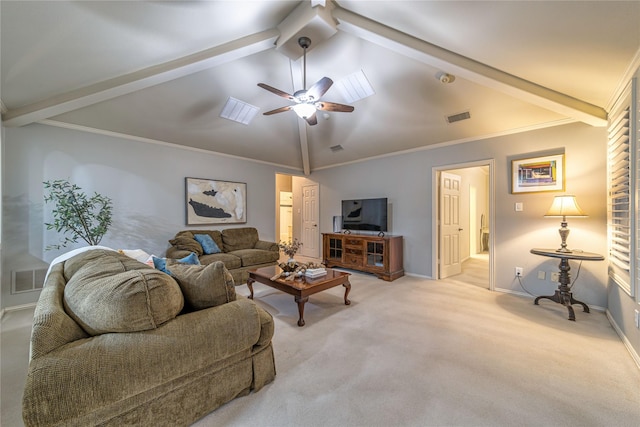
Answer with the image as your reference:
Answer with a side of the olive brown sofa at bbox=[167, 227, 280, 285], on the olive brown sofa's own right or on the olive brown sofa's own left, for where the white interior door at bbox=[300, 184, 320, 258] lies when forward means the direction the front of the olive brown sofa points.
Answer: on the olive brown sofa's own left

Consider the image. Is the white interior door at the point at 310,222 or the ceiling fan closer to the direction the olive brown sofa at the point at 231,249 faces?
the ceiling fan

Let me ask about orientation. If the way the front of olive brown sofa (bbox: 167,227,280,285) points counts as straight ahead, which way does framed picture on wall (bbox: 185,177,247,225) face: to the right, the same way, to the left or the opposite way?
the same way

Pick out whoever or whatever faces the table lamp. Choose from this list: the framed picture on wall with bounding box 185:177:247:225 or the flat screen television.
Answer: the framed picture on wall

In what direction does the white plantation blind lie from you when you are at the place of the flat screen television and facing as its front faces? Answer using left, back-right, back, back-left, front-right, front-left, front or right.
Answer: left

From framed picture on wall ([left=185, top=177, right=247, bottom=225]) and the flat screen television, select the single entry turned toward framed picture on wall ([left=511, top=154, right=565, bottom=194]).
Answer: framed picture on wall ([left=185, top=177, right=247, bottom=225])

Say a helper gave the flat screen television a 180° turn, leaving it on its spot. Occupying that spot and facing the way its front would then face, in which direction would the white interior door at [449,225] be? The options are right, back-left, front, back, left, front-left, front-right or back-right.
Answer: front-right

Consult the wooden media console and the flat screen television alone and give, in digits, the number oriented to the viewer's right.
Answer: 0

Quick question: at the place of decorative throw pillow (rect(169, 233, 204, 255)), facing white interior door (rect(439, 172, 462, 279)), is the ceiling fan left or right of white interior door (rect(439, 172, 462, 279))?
right

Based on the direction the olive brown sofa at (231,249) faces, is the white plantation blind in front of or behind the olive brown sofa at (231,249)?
in front

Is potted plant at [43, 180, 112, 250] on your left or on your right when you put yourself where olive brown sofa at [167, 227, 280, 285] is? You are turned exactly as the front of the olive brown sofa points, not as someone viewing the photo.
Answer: on your right

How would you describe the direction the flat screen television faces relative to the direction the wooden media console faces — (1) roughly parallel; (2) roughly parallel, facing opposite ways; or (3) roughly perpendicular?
roughly parallel

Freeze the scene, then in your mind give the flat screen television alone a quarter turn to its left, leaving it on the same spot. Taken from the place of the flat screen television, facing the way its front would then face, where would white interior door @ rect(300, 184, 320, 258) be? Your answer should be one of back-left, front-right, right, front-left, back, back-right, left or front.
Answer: back

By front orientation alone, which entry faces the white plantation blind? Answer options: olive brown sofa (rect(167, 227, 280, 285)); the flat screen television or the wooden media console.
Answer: the olive brown sofa

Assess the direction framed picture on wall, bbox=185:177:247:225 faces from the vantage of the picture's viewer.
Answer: facing the viewer and to the right of the viewer

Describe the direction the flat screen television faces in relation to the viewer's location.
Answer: facing the viewer and to the left of the viewer

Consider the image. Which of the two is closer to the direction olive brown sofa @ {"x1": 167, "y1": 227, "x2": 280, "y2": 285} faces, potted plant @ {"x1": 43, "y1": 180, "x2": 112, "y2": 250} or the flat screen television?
the flat screen television

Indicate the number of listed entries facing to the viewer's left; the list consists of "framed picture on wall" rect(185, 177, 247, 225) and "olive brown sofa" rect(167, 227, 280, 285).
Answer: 0

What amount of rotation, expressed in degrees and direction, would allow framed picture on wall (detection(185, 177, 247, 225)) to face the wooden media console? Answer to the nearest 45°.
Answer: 0° — it already faces it
